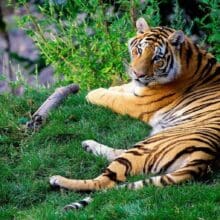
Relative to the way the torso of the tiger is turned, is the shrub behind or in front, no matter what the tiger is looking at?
in front

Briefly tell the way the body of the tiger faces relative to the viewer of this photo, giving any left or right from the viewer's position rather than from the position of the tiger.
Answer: facing away from the viewer and to the left of the viewer

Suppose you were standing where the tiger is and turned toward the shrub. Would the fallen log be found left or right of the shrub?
left
